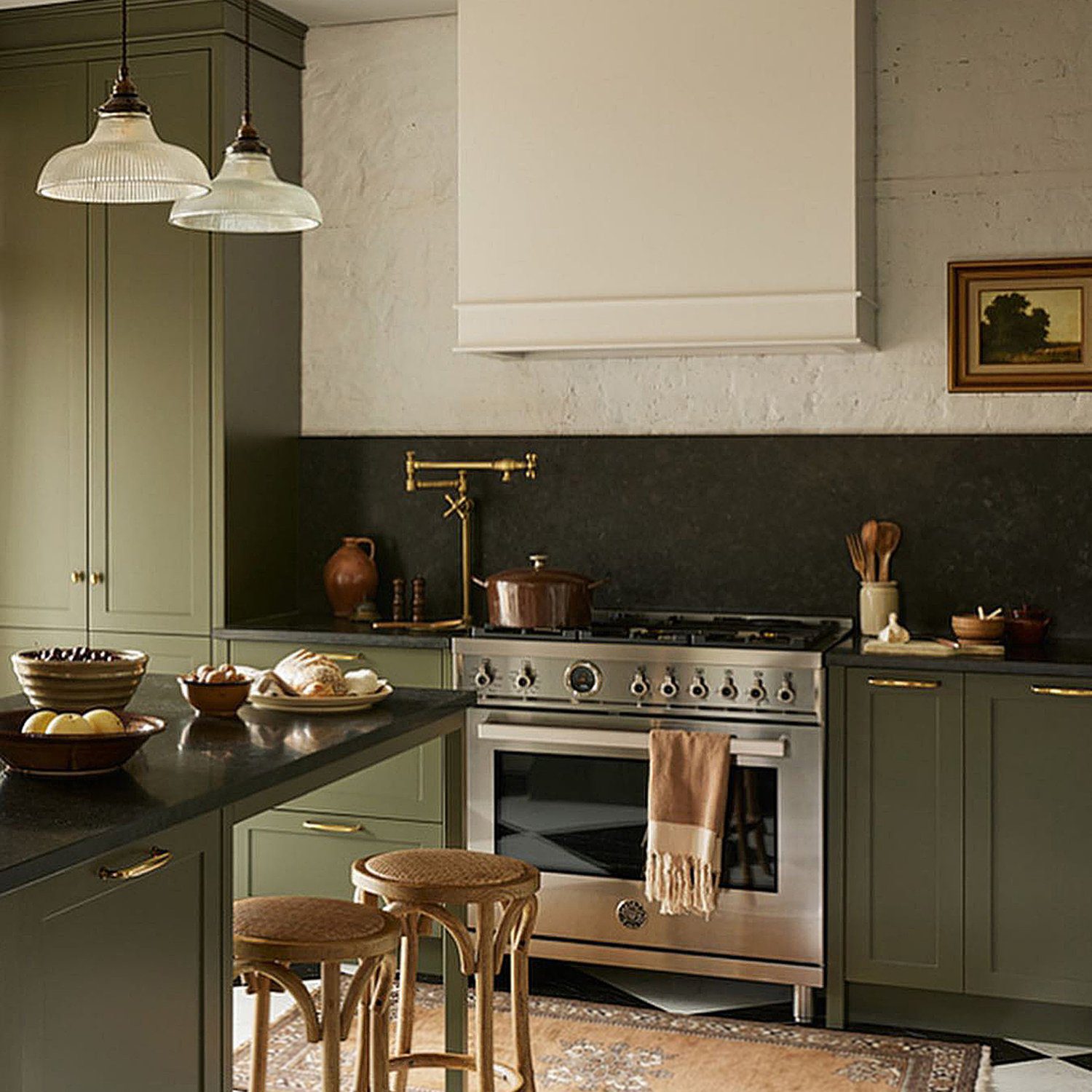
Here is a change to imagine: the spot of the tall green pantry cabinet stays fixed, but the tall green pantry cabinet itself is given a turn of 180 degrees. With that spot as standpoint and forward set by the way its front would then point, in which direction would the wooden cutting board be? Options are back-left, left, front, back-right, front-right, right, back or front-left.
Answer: right

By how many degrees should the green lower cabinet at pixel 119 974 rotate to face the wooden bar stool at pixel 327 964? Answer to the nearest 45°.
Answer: approximately 90° to its left

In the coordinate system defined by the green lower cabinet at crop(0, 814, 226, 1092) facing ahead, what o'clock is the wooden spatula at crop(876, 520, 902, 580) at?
The wooden spatula is roughly at 9 o'clock from the green lower cabinet.

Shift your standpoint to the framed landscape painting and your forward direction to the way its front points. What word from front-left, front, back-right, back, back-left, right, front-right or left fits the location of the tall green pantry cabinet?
right

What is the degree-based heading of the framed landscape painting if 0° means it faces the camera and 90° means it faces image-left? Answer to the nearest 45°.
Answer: approximately 0°

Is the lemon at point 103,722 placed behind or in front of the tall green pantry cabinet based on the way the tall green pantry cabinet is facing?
in front

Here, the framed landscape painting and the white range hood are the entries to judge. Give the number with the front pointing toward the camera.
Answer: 2

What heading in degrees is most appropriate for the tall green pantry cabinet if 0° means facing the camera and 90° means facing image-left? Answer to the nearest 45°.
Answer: approximately 45°

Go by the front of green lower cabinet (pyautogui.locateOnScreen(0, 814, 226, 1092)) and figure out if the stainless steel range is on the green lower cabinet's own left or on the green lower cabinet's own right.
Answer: on the green lower cabinet's own left

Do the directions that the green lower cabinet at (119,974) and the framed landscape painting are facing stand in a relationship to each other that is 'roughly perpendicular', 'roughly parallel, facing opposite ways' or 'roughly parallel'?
roughly perpendicular

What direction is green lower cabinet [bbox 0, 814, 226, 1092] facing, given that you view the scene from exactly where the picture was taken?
facing the viewer and to the right of the viewer

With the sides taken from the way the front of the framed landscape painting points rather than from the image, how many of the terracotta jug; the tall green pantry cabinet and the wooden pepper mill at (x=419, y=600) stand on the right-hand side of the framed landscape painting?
3

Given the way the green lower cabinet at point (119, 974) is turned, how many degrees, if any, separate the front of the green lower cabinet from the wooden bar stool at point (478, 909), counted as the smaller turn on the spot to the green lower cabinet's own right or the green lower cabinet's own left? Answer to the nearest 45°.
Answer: approximately 90° to the green lower cabinet's own left

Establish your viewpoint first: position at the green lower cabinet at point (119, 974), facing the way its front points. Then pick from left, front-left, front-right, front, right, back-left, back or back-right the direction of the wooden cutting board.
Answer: left
